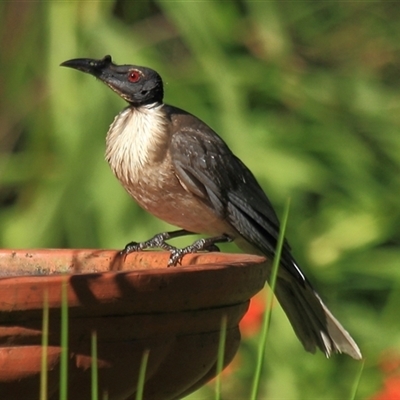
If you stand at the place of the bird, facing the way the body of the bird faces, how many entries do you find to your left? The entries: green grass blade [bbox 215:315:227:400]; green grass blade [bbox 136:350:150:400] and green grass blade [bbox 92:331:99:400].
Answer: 3

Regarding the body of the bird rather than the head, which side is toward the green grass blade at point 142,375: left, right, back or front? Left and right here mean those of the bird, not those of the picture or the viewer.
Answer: left

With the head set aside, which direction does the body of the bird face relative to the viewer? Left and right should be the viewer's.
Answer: facing to the left of the viewer
